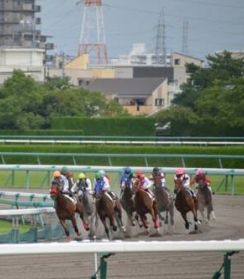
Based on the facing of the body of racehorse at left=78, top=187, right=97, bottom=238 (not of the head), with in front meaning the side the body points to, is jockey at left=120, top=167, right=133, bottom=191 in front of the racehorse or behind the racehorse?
behind

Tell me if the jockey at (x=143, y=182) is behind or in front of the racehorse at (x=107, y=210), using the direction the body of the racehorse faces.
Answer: behind

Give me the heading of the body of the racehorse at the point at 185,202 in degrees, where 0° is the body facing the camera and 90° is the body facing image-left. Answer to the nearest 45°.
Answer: approximately 45°
